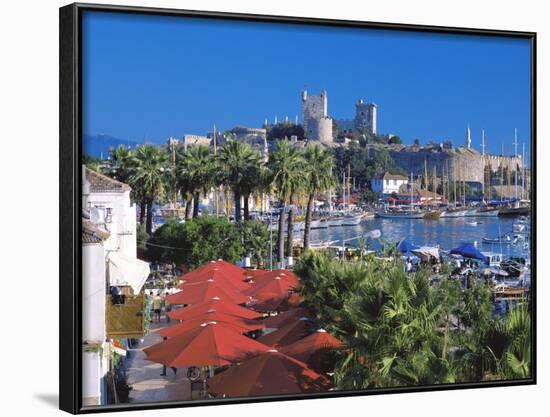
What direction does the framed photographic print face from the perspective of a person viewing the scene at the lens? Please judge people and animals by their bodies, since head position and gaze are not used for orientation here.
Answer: facing the viewer and to the right of the viewer
